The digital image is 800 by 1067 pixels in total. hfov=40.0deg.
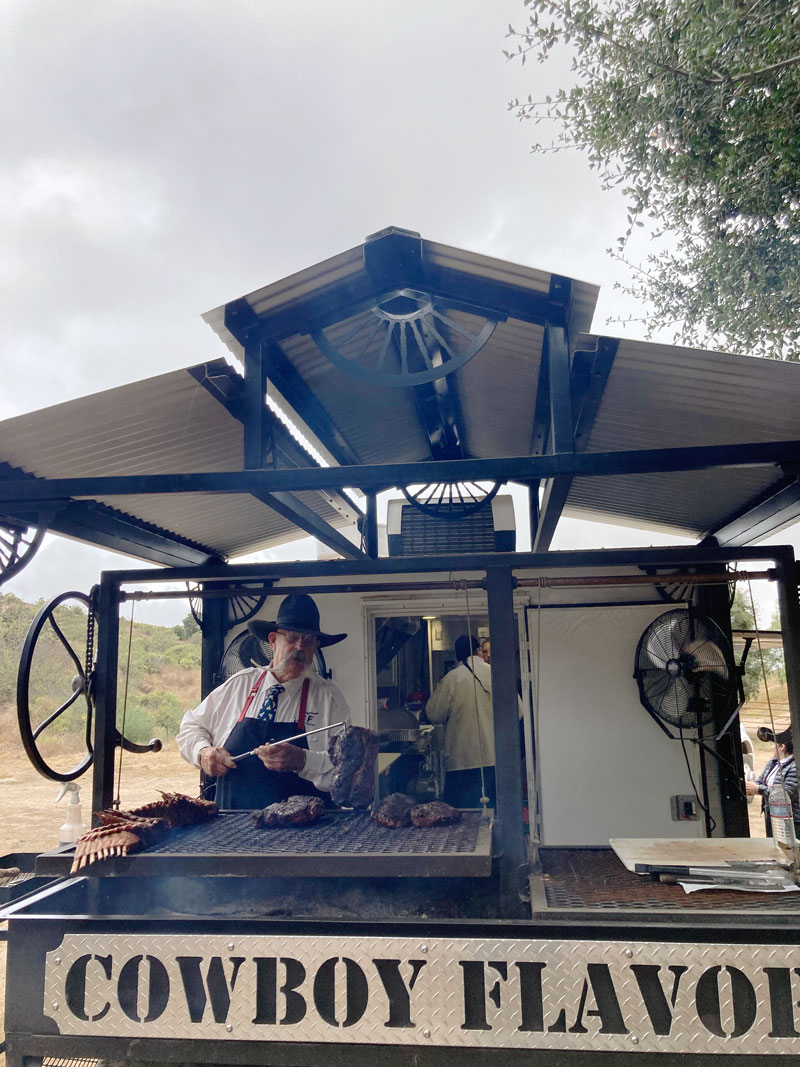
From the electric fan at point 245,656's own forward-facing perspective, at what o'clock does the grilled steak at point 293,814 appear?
The grilled steak is roughly at 12 o'clock from the electric fan.

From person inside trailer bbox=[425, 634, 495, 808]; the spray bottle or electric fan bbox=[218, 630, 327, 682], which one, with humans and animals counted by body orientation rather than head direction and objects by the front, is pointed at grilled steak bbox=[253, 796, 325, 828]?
the electric fan

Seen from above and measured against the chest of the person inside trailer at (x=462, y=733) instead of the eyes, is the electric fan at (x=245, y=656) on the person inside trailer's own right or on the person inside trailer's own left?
on the person inside trailer's own left

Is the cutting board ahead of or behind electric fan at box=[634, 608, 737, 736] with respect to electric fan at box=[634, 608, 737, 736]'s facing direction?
ahead

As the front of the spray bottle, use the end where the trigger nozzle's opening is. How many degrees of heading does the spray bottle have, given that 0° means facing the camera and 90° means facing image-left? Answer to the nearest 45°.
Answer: approximately 90°

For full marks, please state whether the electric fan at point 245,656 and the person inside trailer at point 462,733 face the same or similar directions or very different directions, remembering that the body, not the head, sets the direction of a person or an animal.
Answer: very different directions

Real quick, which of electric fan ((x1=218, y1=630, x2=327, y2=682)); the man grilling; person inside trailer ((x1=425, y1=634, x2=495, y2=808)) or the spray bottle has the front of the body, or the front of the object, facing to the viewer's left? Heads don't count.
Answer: the spray bottle

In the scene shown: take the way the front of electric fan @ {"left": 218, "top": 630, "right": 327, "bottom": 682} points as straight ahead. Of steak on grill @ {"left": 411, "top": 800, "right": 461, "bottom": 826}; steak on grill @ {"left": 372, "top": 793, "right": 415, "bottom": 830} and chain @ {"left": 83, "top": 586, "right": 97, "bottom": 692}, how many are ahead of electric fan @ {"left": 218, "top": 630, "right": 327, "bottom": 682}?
3

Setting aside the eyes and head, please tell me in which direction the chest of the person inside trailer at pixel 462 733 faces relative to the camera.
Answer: away from the camera
